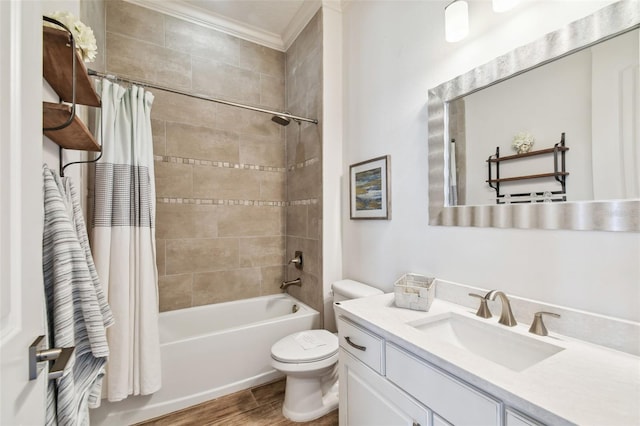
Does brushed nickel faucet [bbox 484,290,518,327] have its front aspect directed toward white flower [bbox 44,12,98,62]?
yes

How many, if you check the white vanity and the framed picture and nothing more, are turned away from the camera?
0

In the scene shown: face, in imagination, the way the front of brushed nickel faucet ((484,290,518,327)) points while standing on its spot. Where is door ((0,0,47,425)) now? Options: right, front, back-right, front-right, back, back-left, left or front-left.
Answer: front

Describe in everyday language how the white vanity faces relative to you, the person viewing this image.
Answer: facing the viewer and to the left of the viewer

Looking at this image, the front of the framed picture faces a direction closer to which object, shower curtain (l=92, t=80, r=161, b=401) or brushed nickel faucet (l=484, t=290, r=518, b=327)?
the shower curtain

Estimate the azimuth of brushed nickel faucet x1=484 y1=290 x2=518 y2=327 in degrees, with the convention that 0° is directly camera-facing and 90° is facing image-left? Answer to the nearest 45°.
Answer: approximately 45°

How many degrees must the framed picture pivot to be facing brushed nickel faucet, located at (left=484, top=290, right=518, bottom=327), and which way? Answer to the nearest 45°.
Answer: approximately 90° to its left

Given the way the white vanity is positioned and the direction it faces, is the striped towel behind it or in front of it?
in front
